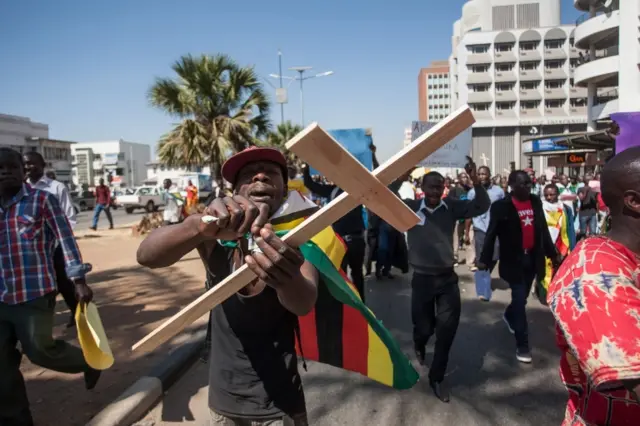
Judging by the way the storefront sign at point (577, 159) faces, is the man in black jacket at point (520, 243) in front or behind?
in front

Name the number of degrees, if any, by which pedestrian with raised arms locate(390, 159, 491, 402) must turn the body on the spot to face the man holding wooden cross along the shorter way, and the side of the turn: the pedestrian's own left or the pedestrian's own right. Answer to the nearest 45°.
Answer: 0° — they already face them

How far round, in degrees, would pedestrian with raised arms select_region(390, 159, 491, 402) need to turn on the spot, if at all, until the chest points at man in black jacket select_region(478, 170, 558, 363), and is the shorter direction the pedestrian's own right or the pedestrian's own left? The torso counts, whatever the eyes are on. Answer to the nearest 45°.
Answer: approximately 135° to the pedestrian's own left

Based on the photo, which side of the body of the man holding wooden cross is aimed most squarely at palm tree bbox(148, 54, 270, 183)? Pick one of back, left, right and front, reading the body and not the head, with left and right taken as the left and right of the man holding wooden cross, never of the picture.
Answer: back

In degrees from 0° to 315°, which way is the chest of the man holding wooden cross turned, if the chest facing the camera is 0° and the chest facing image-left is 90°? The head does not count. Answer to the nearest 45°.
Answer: approximately 0°
